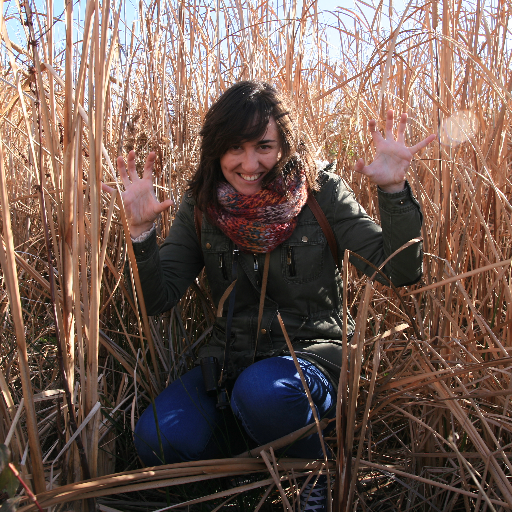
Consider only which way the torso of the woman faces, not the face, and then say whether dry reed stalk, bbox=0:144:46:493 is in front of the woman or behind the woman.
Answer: in front

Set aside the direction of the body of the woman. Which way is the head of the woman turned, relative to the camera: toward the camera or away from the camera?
toward the camera

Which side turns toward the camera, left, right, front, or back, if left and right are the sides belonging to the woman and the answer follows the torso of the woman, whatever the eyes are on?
front
